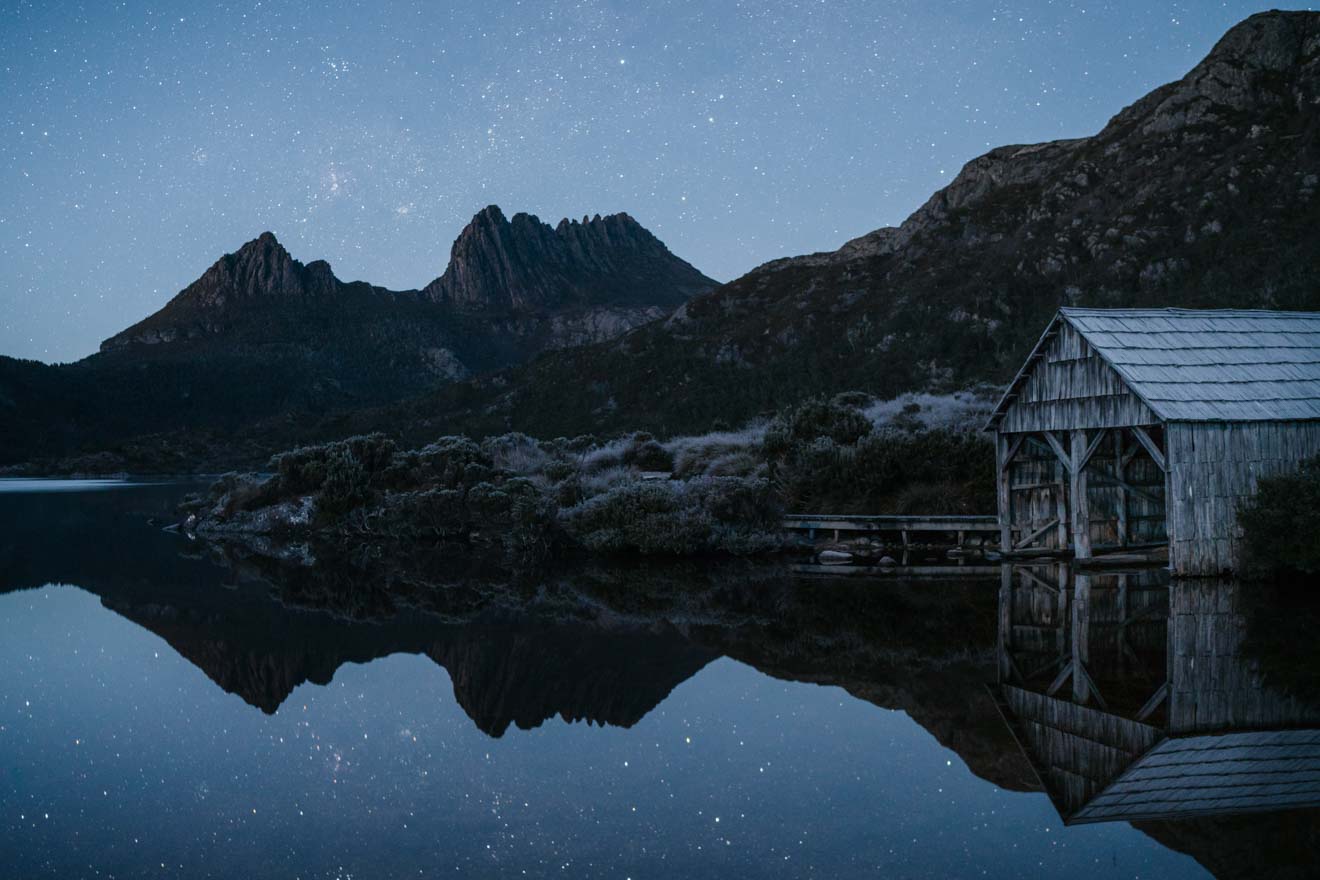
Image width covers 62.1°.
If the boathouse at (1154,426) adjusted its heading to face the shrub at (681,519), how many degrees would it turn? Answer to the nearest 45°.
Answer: approximately 45° to its right

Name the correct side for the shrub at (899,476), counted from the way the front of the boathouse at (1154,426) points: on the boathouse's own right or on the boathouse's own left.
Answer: on the boathouse's own right

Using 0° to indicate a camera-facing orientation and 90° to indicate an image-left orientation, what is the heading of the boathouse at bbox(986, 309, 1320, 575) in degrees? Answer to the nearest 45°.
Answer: approximately 45°

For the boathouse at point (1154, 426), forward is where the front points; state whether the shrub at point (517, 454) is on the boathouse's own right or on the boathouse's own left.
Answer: on the boathouse's own right
